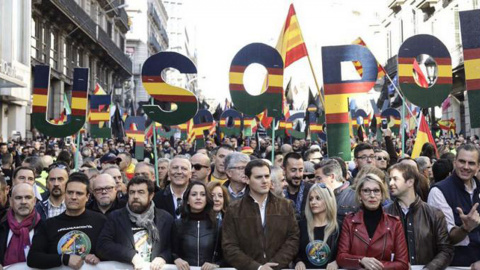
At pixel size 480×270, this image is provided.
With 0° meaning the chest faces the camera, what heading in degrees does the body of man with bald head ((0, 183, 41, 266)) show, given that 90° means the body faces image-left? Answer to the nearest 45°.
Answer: approximately 0°

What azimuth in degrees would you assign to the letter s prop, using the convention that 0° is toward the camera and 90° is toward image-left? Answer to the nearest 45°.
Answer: approximately 0°

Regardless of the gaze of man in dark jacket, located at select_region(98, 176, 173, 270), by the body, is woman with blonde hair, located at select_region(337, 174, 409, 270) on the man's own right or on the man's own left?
on the man's own left

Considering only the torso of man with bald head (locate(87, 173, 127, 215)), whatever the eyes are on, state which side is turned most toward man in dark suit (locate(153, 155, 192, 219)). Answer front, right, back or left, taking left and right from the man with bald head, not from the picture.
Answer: left
